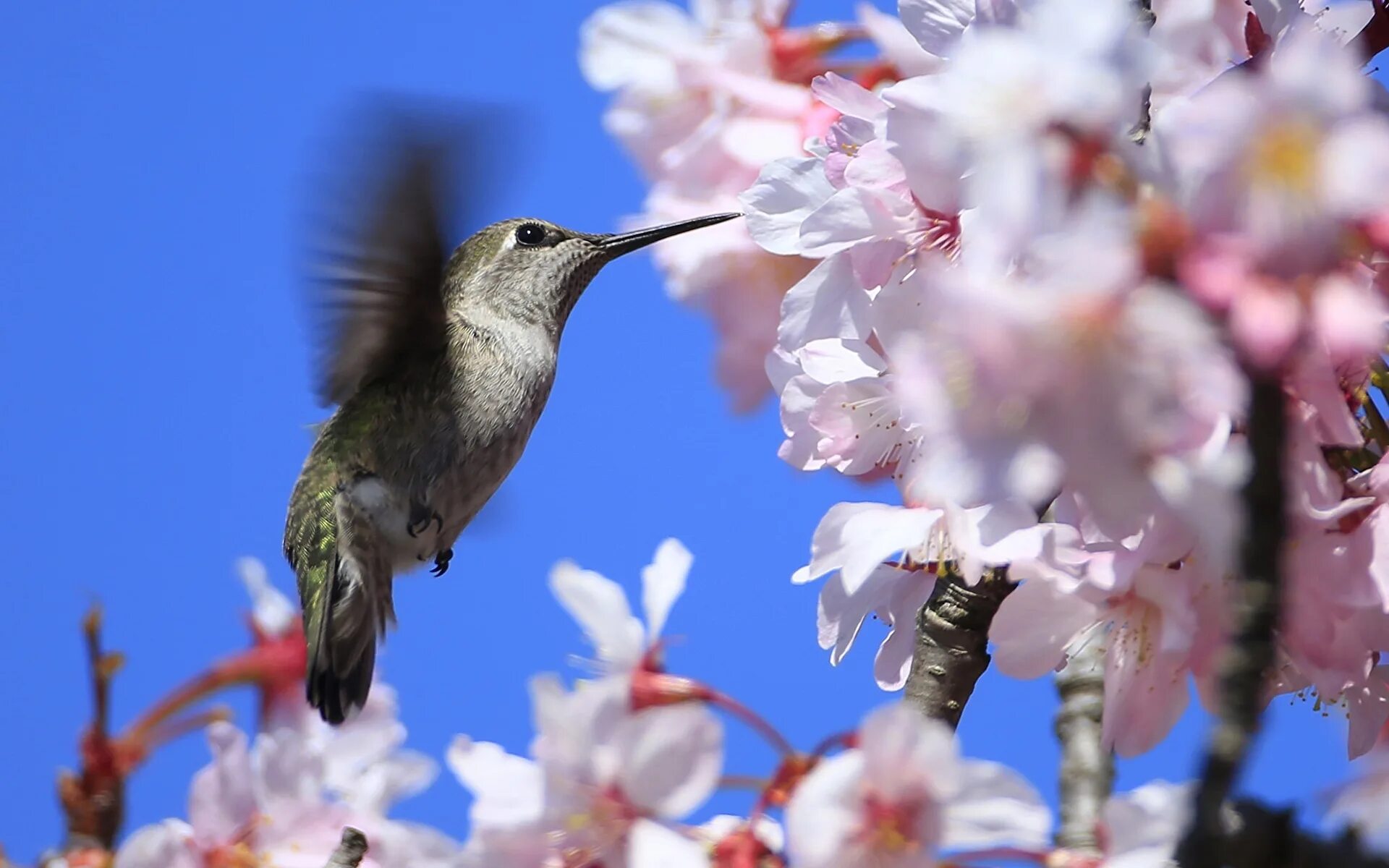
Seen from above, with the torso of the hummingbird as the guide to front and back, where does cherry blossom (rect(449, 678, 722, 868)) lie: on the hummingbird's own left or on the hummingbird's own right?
on the hummingbird's own right

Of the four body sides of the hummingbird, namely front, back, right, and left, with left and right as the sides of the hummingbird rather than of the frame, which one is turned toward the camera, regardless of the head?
right
